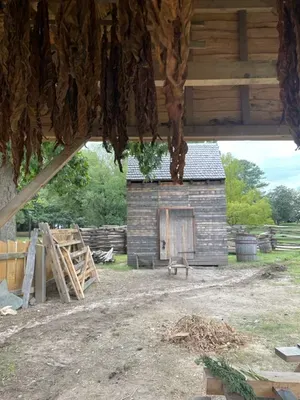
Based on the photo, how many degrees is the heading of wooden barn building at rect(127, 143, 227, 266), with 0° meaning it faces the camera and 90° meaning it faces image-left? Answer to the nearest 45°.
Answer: approximately 0°

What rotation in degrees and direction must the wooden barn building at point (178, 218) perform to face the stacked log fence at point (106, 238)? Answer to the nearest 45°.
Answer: approximately 135° to its right

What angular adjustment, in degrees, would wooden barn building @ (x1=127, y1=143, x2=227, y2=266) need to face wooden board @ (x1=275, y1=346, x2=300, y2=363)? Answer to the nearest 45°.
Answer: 0° — it already faces it

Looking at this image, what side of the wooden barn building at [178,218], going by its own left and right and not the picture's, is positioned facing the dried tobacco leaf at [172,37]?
front

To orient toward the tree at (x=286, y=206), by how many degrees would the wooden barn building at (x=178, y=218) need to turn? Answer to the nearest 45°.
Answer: approximately 135° to its left

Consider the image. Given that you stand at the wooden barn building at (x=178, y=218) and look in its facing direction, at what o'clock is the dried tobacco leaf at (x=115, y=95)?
The dried tobacco leaf is roughly at 12 o'clock from the wooden barn building.

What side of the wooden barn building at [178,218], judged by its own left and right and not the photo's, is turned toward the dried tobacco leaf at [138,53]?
front

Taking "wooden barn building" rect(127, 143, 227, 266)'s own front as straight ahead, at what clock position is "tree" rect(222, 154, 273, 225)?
The tree is roughly at 7 o'clock from the wooden barn building.

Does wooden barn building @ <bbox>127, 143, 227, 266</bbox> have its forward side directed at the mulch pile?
yes

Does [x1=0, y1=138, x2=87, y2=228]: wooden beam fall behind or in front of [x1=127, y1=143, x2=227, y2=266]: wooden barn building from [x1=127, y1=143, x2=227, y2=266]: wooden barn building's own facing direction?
in front
